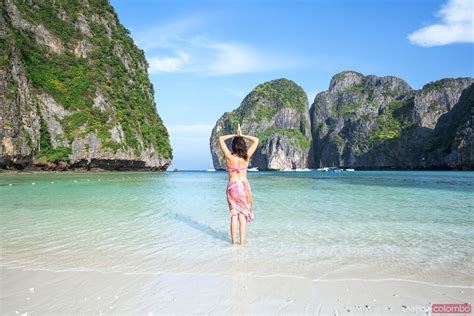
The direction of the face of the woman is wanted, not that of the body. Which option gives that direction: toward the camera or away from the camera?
away from the camera

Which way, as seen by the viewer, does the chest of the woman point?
away from the camera
